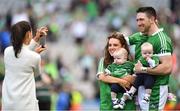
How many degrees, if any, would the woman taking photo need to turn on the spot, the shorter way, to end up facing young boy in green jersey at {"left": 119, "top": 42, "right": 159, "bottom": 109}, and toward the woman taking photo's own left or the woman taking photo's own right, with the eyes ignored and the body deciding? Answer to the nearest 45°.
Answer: approximately 45° to the woman taking photo's own right

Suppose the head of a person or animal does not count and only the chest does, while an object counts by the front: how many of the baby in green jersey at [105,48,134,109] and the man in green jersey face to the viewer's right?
0

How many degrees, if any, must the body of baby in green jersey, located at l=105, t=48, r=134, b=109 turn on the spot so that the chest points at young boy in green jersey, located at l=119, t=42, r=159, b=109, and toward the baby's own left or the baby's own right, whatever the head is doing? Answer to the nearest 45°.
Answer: approximately 135° to the baby's own left

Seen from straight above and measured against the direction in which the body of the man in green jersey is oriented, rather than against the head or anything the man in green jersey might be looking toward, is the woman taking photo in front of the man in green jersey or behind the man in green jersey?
in front

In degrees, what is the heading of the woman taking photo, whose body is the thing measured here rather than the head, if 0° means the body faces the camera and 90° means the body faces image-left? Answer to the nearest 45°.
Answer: approximately 225°

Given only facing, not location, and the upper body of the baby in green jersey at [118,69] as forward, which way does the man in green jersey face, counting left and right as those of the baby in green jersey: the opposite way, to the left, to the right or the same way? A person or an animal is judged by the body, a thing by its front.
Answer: the same way

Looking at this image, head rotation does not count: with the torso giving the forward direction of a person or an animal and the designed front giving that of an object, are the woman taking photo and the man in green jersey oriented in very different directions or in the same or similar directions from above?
very different directions

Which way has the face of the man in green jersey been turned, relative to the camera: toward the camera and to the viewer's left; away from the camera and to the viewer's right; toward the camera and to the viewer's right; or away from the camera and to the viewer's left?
toward the camera and to the viewer's left

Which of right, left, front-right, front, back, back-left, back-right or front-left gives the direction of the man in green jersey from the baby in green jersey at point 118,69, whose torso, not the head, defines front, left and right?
back-left

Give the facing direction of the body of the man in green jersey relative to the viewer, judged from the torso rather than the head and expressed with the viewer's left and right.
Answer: facing the viewer and to the left of the viewer

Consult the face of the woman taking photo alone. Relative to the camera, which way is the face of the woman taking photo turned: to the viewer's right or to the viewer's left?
to the viewer's right

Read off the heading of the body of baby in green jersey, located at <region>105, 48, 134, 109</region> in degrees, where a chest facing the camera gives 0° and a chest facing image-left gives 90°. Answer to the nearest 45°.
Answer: approximately 45°
